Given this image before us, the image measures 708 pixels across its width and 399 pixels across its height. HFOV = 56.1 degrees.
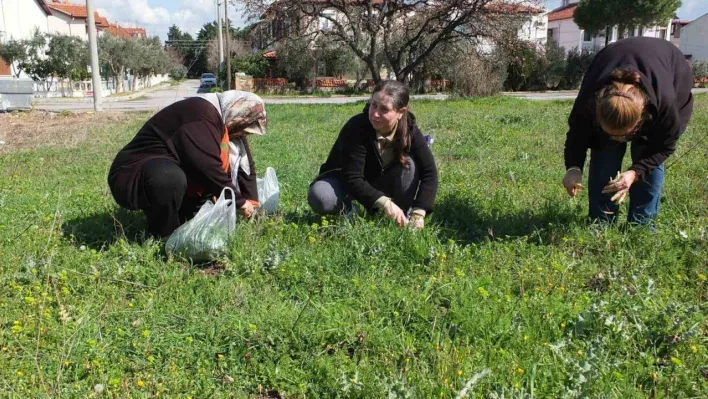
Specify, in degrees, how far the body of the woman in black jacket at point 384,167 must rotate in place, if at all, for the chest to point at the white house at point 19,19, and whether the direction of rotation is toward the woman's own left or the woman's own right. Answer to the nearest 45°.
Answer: approximately 135° to the woman's own right

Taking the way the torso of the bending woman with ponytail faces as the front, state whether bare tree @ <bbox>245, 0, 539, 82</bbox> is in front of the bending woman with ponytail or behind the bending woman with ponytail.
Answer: behind

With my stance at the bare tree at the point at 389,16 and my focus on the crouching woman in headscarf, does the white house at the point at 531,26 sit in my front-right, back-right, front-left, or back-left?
back-left

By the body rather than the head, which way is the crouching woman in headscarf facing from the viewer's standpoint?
to the viewer's right

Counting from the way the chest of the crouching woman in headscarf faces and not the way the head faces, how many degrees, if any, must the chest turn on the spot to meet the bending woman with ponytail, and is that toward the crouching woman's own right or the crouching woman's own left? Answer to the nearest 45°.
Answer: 0° — they already face them

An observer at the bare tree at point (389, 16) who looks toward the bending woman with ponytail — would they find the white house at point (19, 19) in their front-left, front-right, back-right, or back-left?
back-right

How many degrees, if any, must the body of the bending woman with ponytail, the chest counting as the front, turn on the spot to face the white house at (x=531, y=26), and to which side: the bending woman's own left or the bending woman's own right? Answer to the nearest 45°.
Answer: approximately 180°

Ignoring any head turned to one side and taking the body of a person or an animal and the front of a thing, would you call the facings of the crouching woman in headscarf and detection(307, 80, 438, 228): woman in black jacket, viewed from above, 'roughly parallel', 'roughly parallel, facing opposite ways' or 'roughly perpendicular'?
roughly perpendicular

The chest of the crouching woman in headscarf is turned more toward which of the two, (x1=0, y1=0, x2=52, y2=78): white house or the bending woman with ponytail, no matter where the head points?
the bending woman with ponytail

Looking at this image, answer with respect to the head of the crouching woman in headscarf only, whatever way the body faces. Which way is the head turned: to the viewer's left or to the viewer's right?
to the viewer's right

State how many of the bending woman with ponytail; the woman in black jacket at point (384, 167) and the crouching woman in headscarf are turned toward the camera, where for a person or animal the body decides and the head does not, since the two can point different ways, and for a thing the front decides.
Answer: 2
